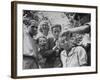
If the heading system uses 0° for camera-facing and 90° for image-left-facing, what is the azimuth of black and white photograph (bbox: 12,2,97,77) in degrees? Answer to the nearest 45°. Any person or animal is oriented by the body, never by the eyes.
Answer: approximately 315°
